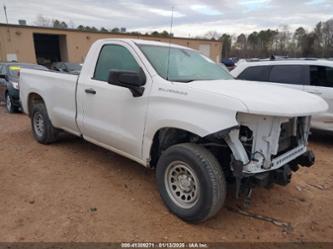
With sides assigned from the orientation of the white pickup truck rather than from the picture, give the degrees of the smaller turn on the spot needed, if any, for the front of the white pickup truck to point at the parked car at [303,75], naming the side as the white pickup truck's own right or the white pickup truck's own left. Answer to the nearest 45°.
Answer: approximately 90° to the white pickup truck's own left

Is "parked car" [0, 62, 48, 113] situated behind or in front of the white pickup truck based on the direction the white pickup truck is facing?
behind

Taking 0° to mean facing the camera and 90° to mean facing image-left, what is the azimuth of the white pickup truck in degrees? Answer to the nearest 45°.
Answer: approximately 315°
